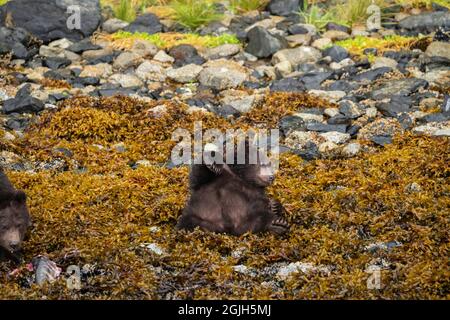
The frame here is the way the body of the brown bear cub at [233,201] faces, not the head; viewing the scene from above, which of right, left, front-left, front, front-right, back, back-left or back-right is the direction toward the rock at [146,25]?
back-left

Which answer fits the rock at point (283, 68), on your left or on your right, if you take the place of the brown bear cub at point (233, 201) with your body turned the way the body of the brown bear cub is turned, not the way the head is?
on your left

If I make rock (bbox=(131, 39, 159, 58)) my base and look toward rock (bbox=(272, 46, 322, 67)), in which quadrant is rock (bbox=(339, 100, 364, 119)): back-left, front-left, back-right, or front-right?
front-right

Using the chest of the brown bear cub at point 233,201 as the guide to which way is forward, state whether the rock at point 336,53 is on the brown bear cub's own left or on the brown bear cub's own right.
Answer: on the brown bear cub's own left

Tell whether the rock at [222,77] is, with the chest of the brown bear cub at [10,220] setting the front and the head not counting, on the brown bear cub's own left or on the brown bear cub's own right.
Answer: on the brown bear cub's own left

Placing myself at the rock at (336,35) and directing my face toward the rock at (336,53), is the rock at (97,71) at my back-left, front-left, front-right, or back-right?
front-right

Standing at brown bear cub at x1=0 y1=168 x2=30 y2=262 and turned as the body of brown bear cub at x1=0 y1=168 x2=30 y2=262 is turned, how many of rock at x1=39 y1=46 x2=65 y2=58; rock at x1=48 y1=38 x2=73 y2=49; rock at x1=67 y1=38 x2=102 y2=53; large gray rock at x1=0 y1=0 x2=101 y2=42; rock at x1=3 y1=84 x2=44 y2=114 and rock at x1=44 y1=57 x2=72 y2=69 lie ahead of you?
0

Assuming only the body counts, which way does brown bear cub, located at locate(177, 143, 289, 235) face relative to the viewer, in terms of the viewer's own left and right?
facing the viewer and to the right of the viewer

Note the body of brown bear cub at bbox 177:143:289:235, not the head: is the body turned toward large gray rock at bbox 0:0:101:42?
no

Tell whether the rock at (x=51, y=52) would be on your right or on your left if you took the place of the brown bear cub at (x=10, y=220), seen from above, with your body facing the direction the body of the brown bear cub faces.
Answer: on your left

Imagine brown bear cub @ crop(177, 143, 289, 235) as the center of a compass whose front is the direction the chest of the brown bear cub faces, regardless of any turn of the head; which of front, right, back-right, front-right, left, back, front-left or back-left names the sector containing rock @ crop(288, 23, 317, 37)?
back-left

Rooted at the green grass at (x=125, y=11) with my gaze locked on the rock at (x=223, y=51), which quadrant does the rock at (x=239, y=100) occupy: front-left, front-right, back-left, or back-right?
front-right

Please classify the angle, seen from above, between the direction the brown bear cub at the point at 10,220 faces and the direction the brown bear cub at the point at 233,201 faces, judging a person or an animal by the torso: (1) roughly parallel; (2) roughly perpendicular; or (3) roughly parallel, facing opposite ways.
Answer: roughly parallel

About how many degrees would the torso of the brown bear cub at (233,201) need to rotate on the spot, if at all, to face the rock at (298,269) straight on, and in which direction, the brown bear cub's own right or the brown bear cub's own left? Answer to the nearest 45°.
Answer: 0° — it already faces it

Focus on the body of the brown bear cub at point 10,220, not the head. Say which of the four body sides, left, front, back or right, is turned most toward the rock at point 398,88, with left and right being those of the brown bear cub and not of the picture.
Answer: left

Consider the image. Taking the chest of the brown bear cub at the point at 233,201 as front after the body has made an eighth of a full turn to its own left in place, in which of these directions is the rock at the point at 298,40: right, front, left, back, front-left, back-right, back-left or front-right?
left

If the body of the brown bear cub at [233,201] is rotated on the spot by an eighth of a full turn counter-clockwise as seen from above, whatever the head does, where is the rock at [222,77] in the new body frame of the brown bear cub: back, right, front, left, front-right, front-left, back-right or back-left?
left

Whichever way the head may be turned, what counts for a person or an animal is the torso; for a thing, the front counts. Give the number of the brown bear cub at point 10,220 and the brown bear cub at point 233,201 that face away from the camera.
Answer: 0

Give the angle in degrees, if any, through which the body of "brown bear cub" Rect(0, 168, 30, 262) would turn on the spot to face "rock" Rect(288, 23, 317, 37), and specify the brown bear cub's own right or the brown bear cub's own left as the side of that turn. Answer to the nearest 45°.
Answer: approximately 90° to the brown bear cub's own left
